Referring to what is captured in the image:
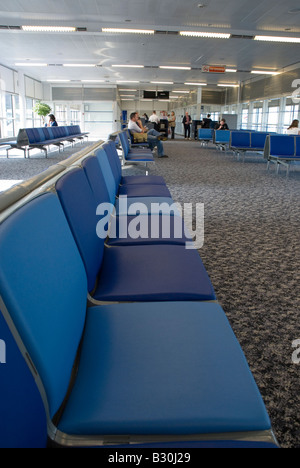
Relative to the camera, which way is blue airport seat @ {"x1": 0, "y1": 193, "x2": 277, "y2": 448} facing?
to the viewer's right

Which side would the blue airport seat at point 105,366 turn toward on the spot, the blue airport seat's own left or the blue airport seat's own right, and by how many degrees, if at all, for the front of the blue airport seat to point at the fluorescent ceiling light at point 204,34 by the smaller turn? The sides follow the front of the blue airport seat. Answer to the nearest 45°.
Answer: approximately 90° to the blue airport seat's own left

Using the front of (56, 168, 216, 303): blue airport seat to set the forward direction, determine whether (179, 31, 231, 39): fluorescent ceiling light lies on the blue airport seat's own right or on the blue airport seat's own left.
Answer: on the blue airport seat's own left

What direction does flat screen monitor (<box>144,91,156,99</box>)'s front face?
toward the camera

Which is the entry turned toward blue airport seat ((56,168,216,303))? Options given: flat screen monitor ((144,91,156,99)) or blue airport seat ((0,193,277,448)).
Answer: the flat screen monitor

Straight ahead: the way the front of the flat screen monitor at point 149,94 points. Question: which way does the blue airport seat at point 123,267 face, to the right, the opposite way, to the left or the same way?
to the left

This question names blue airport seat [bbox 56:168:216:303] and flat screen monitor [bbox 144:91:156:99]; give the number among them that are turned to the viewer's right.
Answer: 1

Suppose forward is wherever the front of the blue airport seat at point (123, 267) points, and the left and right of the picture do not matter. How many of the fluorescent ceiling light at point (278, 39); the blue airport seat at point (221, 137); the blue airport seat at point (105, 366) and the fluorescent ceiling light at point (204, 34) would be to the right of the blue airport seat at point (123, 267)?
1

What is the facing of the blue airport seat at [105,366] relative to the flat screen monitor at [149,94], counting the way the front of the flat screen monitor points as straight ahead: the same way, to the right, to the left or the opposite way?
to the left

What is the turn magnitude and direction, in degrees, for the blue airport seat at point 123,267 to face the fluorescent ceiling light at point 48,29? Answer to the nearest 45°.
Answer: approximately 90° to its left

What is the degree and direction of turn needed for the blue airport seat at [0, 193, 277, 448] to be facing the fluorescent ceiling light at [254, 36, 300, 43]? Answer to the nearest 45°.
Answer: approximately 90° to its left

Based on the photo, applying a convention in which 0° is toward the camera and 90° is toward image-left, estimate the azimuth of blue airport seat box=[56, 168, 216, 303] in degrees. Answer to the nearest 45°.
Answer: approximately 270°

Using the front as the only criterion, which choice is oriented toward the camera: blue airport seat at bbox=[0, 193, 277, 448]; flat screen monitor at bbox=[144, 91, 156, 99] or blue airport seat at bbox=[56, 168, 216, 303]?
the flat screen monitor

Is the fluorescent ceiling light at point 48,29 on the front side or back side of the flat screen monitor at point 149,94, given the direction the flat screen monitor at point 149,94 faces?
on the front side

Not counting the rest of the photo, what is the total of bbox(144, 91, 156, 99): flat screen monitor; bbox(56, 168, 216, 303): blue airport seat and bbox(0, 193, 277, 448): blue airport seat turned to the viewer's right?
2

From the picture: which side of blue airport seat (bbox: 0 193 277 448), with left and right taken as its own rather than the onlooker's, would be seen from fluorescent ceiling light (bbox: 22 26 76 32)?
left

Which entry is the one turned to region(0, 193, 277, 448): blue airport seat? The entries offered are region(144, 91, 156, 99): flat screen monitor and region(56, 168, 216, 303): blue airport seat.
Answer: the flat screen monitor
